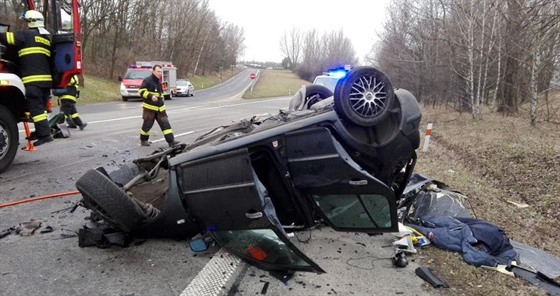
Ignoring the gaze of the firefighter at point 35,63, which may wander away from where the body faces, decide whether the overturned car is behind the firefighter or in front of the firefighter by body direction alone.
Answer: behind

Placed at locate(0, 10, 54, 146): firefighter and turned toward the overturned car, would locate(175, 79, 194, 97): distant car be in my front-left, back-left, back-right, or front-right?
back-left

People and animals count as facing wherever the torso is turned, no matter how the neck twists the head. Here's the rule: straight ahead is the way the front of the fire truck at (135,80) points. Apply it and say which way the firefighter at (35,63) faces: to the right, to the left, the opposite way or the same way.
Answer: to the right

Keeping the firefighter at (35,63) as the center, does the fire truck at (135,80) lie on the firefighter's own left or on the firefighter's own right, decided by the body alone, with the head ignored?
on the firefighter's own right

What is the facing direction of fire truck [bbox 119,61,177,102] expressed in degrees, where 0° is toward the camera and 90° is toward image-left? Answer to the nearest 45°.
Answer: approximately 45°
